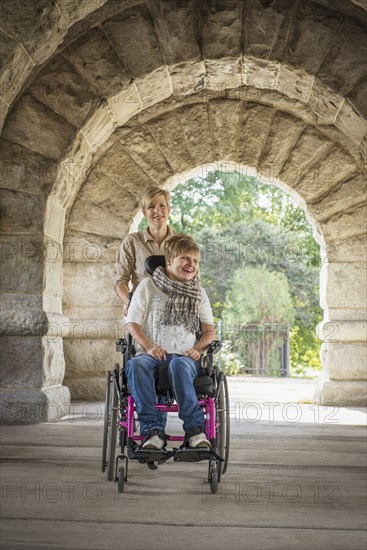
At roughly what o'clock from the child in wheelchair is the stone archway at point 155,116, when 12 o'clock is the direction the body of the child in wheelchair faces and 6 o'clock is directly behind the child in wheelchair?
The stone archway is roughly at 6 o'clock from the child in wheelchair.

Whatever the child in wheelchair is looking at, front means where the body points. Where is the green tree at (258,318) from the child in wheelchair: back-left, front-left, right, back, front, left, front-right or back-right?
back

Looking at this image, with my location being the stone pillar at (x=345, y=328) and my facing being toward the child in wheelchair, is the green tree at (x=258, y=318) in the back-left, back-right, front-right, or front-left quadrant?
back-right

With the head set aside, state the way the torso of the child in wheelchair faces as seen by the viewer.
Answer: toward the camera

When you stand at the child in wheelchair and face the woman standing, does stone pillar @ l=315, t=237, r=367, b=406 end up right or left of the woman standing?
right

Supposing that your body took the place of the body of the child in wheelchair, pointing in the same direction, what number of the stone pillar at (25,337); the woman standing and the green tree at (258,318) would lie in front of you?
0

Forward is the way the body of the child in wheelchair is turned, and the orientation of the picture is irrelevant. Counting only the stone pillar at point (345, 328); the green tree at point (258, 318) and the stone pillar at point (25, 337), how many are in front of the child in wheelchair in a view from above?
0

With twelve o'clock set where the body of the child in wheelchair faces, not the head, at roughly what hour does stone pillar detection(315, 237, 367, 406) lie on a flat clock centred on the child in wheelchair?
The stone pillar is roughly at 7 o'clock from the child in wheelchair.

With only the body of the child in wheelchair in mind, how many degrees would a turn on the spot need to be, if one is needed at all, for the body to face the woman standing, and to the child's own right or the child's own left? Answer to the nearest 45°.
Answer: approximately 180°

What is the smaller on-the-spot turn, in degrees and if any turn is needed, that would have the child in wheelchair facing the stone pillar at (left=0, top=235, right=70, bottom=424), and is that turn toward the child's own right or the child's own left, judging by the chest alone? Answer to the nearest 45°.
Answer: approximately 135° to the child's own right

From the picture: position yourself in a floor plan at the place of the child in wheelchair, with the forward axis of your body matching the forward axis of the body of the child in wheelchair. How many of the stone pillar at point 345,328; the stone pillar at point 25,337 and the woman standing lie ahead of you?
0

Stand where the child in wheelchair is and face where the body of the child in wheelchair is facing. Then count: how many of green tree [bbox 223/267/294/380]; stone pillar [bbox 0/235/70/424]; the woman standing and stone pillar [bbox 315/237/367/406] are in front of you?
0

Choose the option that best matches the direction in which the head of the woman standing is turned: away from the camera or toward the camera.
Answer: toward the camera
